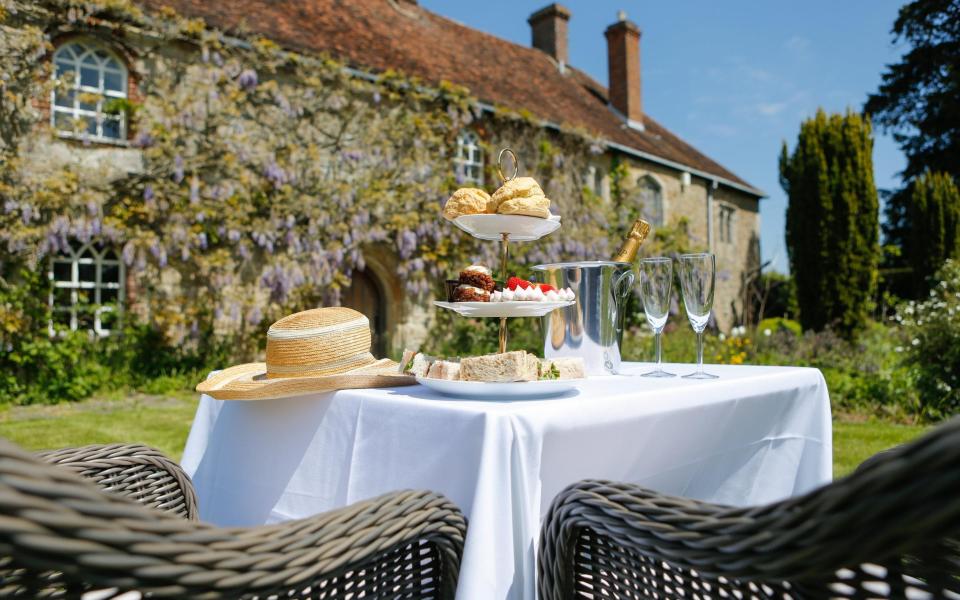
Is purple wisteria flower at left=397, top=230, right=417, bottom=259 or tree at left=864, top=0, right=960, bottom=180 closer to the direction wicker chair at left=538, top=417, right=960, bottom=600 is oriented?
the purple wisteria flower

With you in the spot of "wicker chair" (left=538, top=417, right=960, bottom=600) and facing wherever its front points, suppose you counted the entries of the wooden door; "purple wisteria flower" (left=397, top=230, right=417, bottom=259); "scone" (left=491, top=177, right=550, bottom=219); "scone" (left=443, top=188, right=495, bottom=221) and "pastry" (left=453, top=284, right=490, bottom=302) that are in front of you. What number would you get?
5

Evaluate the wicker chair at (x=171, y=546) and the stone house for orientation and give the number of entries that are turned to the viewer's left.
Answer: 0

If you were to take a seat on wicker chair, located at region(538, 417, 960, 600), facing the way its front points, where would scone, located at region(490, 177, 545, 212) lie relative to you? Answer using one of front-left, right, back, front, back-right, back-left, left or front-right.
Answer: front

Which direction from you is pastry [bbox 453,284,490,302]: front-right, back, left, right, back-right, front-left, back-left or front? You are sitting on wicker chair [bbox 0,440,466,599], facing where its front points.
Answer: front

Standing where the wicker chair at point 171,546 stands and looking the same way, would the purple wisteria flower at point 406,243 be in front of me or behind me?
in front

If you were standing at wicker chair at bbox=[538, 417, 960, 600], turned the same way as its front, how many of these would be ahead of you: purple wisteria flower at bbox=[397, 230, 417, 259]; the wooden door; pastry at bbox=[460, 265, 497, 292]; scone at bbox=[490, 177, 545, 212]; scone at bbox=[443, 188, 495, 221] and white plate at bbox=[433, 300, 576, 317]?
6

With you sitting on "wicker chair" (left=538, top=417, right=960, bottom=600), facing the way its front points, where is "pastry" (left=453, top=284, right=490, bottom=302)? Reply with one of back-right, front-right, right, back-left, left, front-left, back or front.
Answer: front

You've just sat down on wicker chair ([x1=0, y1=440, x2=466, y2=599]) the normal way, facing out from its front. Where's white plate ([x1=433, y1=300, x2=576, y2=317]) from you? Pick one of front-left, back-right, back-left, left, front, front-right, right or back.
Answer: front

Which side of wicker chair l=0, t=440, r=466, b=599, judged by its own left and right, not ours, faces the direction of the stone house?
front

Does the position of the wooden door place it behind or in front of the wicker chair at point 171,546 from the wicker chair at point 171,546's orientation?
in front

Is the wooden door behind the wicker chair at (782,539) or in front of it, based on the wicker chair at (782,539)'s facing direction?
in front

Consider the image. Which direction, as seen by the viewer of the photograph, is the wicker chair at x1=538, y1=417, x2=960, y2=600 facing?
facing away from the viewer and to the left of the viewer

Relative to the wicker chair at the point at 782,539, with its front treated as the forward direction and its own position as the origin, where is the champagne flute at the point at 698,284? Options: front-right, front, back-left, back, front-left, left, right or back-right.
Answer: front-right

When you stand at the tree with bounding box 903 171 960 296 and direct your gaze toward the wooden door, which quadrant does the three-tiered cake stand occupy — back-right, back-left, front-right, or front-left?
front-left

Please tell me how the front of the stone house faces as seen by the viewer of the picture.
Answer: facing the viewer and to the right of the viewer

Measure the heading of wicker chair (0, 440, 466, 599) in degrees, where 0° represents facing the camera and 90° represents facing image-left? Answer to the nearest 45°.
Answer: approximately 225°

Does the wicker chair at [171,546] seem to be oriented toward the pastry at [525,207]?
yes

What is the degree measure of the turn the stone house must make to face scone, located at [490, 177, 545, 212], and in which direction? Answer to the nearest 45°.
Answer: approximately 45° to its right

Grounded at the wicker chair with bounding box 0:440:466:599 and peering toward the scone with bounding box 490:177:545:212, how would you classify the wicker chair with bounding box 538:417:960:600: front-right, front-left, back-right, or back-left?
front-right

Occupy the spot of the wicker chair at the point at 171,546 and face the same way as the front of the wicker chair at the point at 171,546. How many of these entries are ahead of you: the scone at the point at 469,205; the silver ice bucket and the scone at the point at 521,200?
3
